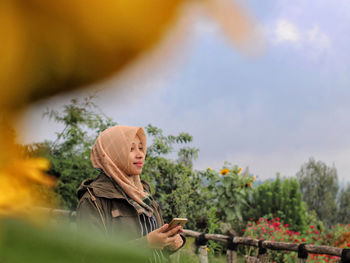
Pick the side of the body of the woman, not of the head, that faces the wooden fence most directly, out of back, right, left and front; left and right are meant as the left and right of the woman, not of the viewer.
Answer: left

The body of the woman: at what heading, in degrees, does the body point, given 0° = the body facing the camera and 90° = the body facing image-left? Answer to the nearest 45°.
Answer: approximately 315°

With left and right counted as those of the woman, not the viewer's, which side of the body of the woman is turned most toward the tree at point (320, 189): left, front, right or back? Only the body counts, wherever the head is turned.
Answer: left

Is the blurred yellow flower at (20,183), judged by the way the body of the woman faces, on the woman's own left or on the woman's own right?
on the woman's own right

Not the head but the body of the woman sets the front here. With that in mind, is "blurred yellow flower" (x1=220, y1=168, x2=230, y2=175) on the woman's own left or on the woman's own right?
on the woman's own left
